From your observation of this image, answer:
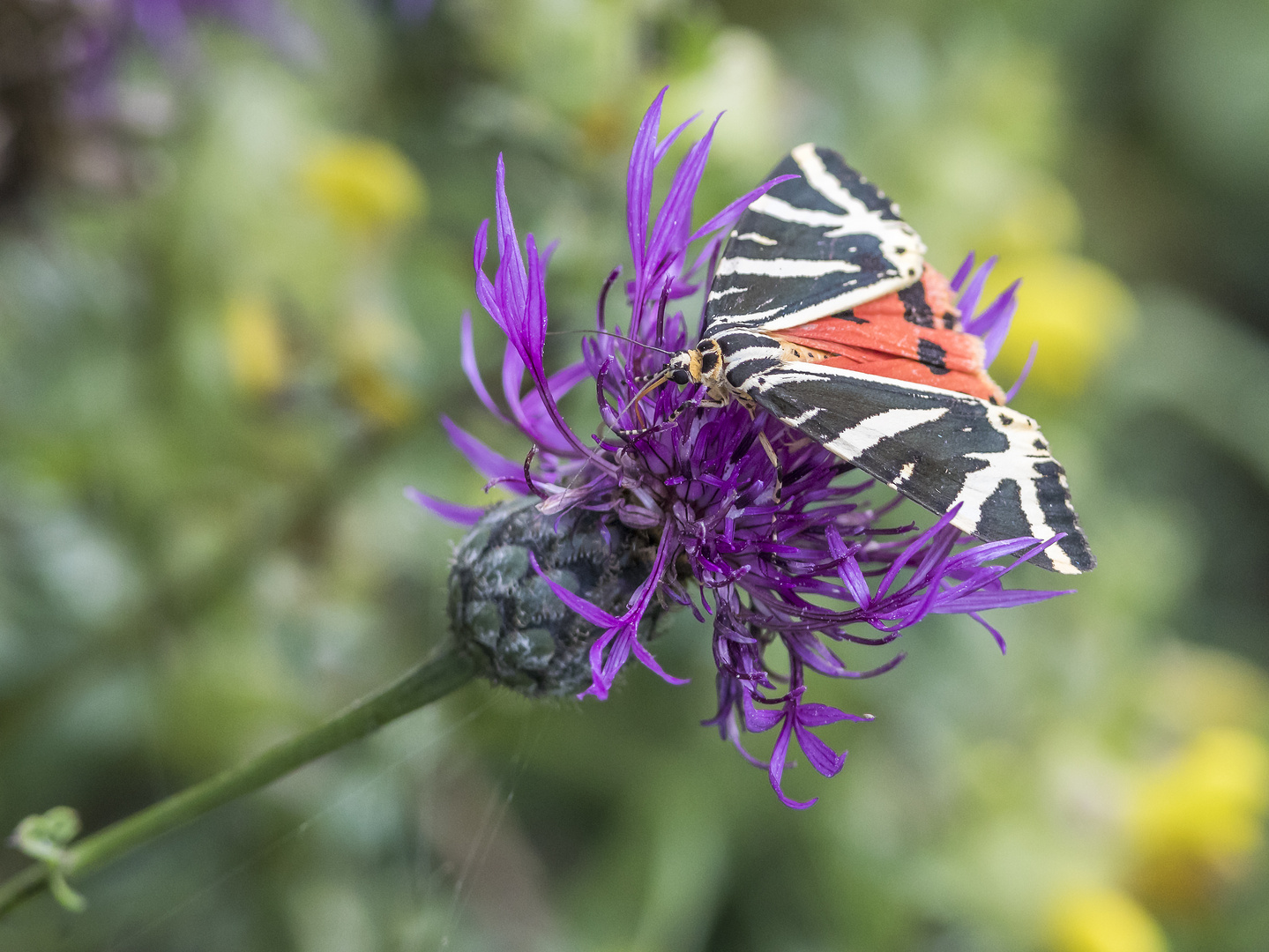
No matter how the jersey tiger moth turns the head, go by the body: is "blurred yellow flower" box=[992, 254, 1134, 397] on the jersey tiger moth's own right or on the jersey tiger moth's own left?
on the jersey tiger moth's own right

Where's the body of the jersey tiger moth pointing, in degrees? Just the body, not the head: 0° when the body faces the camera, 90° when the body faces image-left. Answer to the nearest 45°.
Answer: approximately 90°

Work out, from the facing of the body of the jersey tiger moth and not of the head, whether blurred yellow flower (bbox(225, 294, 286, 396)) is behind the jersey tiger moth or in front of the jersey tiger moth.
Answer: in front

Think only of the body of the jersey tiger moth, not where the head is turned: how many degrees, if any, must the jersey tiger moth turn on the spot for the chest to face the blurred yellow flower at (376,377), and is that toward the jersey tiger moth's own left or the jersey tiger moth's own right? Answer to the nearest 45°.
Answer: approximately 45° to the jersey tiger moth's own right
